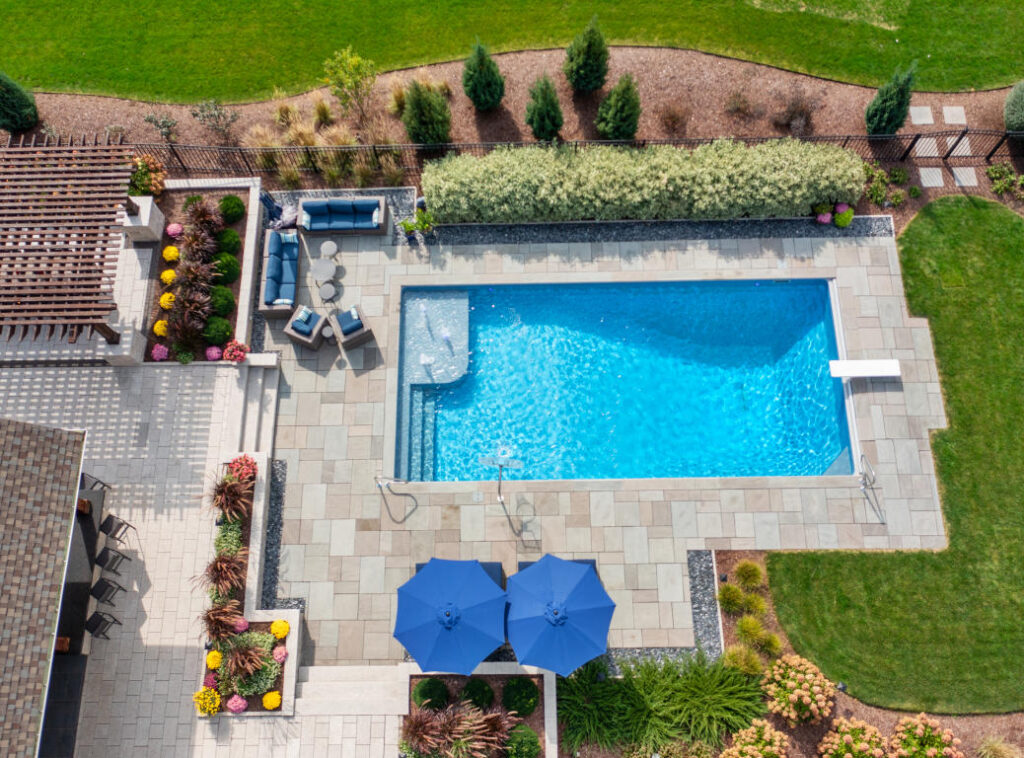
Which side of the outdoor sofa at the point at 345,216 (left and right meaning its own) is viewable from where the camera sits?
front

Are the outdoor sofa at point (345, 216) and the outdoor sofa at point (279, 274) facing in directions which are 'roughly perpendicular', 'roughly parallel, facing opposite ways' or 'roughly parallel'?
roughly perpendicular

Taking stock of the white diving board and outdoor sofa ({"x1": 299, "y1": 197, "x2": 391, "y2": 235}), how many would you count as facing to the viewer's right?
0

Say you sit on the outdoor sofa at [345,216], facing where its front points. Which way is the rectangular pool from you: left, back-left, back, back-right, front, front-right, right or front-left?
left

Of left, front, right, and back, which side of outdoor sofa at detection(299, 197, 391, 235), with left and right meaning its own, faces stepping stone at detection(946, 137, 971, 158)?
left

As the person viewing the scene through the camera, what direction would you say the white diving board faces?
facing to the left of the viewer

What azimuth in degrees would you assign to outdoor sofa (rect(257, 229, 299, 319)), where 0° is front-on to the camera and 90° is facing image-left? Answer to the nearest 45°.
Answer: approximately 270°

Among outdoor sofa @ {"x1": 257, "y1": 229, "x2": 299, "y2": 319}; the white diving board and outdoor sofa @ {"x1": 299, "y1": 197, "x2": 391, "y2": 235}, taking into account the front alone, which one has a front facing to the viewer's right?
outdoor sofa @ {"x1": 257, "y1": 229, "x2": 299, "y2": 319}

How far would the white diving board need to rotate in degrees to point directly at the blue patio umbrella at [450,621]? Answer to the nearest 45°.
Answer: approximately 45° to its left
